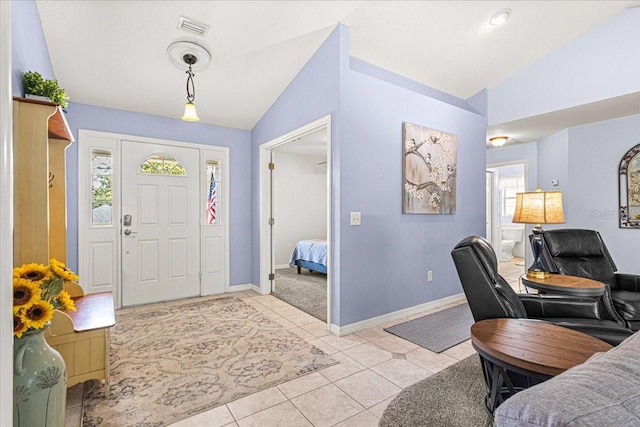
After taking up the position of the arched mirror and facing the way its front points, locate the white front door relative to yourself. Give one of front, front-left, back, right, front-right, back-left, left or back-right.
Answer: front-right

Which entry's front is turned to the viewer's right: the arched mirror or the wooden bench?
the wooden bench

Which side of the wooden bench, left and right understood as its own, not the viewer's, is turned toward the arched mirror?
front

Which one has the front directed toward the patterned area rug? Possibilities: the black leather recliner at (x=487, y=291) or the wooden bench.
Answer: the wooden bench

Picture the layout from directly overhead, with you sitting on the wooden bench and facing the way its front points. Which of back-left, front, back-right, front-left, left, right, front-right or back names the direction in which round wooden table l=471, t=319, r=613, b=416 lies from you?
front-right

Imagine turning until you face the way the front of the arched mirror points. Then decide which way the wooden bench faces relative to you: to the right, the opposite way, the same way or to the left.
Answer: the opposite way

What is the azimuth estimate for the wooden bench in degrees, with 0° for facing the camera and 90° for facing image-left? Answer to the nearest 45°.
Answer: approximately 270°

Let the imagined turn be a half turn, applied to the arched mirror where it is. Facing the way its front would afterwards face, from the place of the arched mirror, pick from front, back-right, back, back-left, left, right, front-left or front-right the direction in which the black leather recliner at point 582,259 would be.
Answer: back

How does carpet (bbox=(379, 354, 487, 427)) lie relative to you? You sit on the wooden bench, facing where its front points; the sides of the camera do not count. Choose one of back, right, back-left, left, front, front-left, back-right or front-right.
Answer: front-right

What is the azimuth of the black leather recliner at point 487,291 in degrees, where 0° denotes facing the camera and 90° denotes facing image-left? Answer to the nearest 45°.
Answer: approximately 270°

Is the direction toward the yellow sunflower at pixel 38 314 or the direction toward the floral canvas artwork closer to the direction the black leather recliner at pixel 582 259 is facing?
the yellow sunflower
